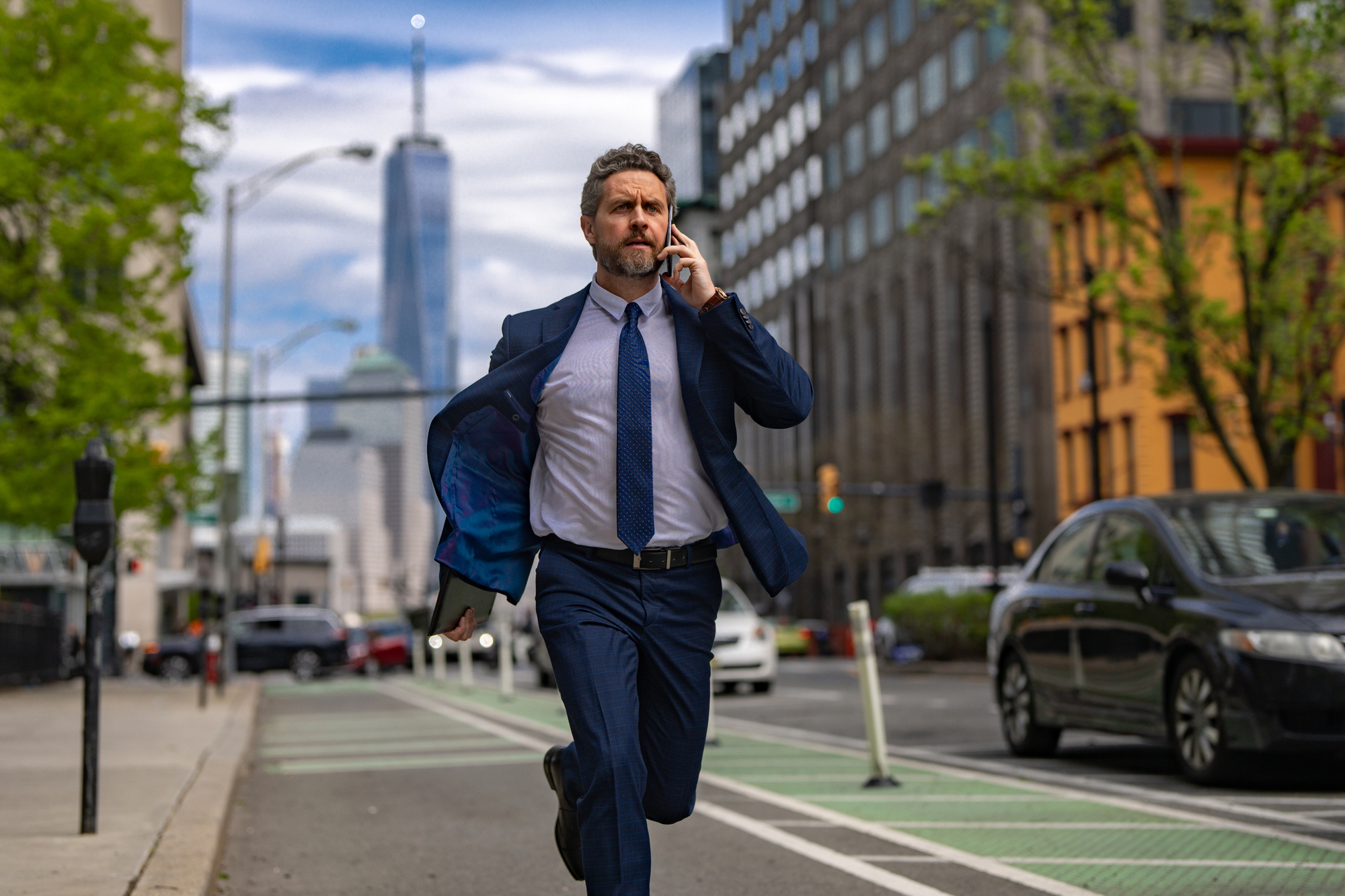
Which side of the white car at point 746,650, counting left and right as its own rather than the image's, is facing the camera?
front

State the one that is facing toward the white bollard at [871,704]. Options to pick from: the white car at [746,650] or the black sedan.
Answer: the white car

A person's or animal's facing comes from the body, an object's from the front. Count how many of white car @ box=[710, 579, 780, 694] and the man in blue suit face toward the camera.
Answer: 2

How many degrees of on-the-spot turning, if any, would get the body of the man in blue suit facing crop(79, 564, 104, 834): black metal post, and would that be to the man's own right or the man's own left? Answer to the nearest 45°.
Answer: approximately 135° to the man's own right

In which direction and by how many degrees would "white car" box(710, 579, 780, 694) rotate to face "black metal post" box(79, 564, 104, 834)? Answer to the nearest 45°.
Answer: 0° — it already faces it

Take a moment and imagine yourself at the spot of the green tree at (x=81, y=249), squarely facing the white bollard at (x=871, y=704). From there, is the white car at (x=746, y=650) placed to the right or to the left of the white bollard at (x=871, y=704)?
left

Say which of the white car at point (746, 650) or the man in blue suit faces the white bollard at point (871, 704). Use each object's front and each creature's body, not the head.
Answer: the white car

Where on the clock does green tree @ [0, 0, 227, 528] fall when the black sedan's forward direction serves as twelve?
The green tree is roughly at 6 o'clock from the black sedan.

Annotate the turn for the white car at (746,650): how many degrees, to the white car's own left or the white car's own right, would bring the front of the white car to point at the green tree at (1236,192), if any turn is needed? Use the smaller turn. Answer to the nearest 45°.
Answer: approximately 90° to the white car's own left

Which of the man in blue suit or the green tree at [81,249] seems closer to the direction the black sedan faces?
the man in blue suit

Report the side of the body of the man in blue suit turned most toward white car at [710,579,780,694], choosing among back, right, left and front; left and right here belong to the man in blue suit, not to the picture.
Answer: back

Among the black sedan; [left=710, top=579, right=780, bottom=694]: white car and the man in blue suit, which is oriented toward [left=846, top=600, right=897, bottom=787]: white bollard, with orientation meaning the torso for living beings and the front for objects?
the white car

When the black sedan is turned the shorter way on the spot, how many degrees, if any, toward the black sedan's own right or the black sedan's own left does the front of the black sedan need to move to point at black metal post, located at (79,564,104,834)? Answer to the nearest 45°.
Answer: approximately 90° to the black sedan's own right
